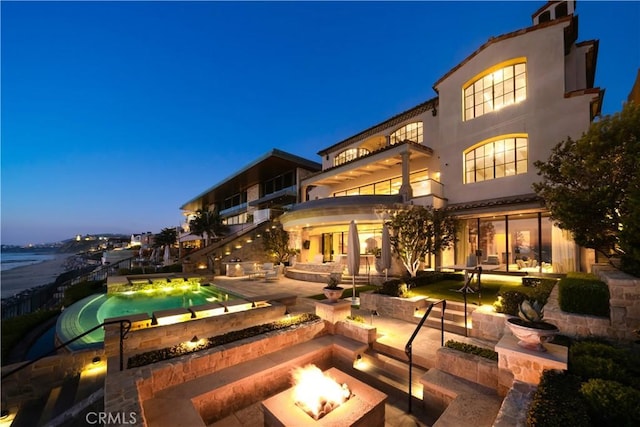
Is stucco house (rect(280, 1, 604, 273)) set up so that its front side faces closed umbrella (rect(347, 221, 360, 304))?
yes

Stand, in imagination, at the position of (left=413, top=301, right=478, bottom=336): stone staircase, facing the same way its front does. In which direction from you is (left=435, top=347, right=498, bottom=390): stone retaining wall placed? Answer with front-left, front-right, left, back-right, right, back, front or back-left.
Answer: front-left

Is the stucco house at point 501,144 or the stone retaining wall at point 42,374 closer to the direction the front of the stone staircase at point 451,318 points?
the stone retaining wall

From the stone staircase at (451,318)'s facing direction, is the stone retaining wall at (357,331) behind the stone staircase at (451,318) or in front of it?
in front

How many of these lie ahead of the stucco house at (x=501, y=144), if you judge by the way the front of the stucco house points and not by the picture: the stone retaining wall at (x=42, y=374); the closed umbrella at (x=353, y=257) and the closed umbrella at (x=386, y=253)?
3

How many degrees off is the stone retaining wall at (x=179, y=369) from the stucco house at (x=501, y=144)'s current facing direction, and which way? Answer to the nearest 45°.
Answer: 0° — it already faces it

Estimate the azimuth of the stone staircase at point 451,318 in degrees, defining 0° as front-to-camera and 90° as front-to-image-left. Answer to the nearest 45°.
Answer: approximately 45°

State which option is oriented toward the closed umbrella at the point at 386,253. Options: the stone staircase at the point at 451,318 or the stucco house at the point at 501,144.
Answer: the stucco house

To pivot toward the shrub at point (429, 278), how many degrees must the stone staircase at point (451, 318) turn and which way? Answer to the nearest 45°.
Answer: approximately 135° to its right

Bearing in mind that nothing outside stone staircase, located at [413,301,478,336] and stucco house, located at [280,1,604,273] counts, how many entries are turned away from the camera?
0

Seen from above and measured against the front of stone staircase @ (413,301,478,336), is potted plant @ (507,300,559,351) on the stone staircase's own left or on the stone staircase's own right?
on the stone staircase's own left

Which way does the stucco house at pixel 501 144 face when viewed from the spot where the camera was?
facing the viewer and to the left of the viewer

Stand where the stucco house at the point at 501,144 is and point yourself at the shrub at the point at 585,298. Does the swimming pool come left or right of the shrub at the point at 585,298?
right

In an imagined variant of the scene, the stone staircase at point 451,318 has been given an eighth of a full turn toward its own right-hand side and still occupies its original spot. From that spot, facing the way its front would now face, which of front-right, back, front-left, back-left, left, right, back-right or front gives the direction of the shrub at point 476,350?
left
